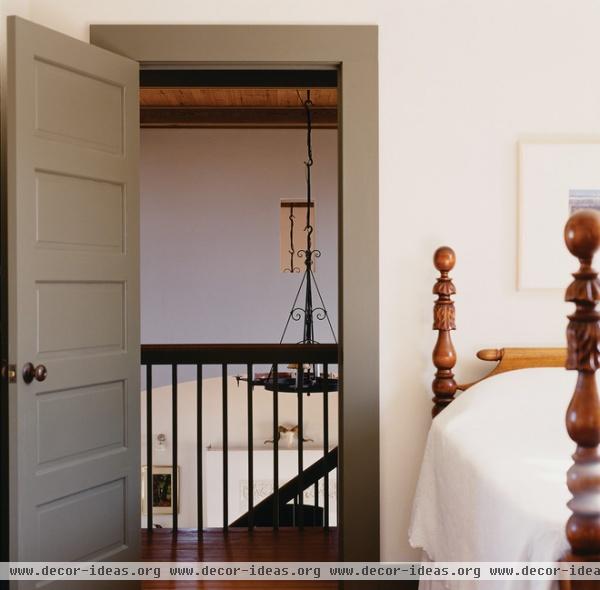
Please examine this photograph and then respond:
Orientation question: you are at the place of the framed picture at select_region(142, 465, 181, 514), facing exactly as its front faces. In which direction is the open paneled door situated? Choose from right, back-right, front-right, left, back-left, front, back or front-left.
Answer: front

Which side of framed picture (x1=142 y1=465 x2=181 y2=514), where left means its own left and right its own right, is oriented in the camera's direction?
front

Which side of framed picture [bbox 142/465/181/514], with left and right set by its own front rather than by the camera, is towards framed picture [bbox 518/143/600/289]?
front

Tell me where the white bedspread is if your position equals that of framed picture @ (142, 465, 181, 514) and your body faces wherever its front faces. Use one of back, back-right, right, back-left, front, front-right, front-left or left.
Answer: front

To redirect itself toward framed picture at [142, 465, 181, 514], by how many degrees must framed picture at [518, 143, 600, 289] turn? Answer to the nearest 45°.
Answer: approximately 135° to its right

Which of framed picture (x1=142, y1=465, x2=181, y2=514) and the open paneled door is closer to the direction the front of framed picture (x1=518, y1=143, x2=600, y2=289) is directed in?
the open paneled door

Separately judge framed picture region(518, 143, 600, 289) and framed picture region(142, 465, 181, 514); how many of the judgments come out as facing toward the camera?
2

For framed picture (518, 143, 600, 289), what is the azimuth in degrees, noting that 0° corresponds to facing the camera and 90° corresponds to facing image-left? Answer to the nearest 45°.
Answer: approximately 0°

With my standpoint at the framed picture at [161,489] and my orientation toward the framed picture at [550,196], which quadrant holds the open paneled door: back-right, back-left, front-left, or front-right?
front-right

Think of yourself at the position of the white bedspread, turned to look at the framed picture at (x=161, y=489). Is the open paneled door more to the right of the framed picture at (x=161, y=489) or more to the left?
left

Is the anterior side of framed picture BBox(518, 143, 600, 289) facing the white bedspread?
yes
